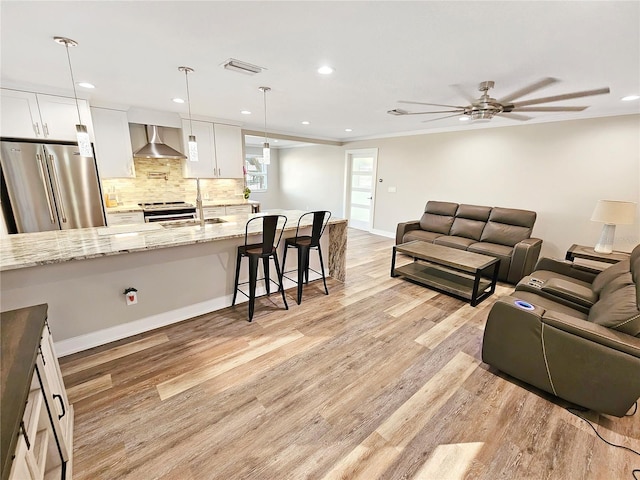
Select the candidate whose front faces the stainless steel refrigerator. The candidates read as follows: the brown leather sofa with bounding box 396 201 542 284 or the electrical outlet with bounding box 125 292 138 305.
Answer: the brown leather sofa

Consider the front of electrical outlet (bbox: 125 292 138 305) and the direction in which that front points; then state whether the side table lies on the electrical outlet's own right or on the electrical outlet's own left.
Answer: on the electrical outlet's own left

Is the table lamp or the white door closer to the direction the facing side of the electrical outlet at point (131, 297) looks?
the table lamp

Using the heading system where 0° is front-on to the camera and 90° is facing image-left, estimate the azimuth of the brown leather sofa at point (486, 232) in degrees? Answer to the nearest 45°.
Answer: approximately 45°

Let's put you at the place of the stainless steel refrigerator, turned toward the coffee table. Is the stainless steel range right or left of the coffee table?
left

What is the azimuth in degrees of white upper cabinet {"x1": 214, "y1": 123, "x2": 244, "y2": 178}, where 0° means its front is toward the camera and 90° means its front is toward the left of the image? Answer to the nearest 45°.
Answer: approximately 0°

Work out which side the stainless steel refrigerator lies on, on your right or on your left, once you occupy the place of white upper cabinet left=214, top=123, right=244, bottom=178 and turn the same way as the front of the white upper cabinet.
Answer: on your right

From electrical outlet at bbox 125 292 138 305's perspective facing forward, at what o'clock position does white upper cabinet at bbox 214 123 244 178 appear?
The white upper cabinet is roughly at 7 o'clock from the electrical outlet.

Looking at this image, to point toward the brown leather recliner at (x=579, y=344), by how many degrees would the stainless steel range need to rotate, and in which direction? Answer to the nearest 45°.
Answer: approximately 45° to its left
